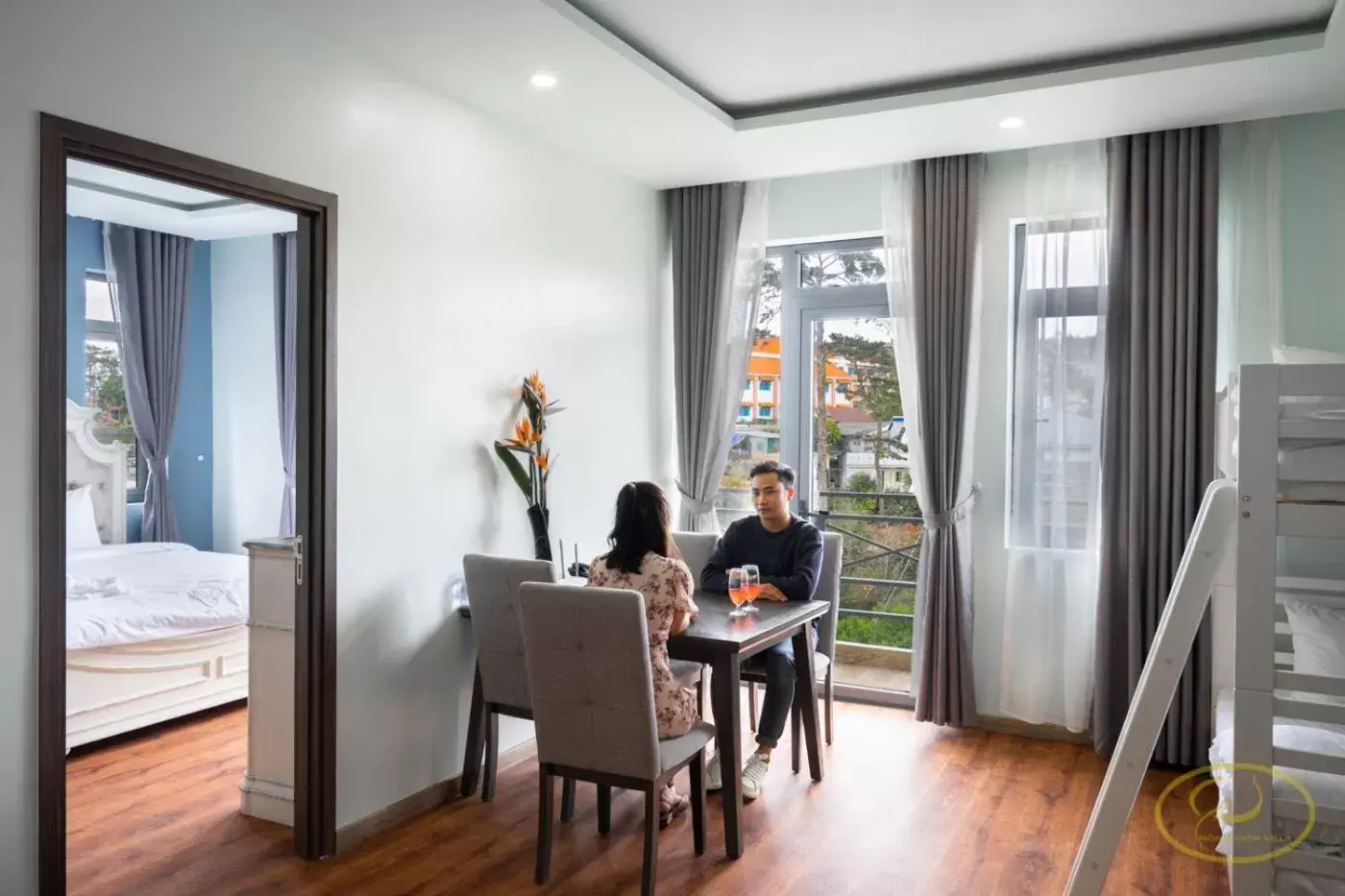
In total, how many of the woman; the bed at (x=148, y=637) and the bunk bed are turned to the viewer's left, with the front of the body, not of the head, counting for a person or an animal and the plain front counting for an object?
1

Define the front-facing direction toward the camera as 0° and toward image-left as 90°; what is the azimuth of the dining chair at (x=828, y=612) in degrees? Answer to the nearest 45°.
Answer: approximately 45°

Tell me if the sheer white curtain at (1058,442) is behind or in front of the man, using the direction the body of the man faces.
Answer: behind

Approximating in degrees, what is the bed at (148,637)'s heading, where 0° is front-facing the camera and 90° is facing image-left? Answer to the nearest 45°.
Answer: approximately 315°

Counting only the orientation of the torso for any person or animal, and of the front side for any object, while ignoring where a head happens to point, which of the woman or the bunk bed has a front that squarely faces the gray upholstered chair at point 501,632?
the bunk bed

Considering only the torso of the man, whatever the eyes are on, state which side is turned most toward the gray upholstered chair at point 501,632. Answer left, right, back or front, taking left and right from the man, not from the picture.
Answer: front

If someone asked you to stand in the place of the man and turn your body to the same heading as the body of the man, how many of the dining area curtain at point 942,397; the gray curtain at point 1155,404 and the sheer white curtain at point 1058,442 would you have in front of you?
0

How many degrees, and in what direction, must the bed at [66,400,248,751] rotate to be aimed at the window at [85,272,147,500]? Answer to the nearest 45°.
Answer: approximately 135° to its left

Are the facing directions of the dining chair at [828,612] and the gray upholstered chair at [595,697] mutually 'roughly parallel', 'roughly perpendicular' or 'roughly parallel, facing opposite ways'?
roughly parallel, facing opposite ways

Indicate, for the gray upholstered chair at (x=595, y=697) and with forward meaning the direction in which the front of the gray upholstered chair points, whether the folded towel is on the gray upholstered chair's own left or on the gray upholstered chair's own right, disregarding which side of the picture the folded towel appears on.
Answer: on the gray upholstered chair's own left

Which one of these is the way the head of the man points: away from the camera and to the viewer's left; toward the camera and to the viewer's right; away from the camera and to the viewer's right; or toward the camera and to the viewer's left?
toward the camera and to the viewer's left

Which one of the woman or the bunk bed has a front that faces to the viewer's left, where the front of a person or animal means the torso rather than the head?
the bunk bed

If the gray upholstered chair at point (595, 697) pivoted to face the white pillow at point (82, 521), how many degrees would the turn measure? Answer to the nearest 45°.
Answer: approximately 90° to its left

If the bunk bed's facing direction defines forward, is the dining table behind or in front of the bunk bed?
in front

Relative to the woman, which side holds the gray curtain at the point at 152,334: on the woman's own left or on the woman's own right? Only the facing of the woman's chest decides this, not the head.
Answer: on the woman's own left

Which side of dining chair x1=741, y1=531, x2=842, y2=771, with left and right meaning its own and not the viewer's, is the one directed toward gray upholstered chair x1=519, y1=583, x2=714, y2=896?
front

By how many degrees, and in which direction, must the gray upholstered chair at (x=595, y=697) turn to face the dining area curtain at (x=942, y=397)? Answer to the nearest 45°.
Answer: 0° — it already faces it

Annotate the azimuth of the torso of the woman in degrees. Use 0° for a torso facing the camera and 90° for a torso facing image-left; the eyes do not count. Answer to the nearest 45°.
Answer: approximately 225°

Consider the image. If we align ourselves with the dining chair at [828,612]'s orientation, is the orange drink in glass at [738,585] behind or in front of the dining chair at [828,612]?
in front

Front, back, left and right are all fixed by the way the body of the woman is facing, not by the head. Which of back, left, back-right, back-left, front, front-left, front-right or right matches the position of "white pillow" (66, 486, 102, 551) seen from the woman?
left
